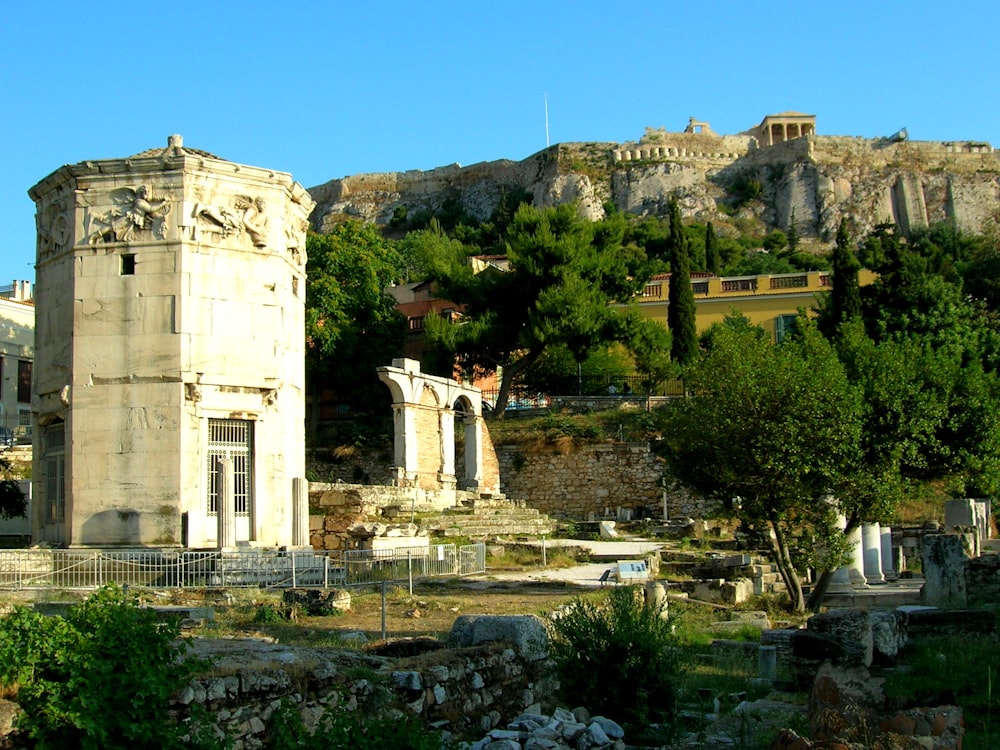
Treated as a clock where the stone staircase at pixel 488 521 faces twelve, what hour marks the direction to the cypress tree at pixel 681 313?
The cypress tree is roughly at 7 o'clock from the stone staircase.

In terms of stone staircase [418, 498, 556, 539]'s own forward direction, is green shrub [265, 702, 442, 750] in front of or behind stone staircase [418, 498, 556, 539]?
in front

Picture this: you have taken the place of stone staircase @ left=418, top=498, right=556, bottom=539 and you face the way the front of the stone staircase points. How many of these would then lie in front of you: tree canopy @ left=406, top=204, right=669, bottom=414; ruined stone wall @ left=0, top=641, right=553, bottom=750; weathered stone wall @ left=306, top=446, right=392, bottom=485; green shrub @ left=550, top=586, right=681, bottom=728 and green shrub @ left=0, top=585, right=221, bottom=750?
3

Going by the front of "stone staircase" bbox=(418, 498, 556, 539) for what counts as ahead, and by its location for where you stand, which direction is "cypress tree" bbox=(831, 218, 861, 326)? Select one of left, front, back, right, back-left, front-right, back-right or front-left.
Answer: back-left

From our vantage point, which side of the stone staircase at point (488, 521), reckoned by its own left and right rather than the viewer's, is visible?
front

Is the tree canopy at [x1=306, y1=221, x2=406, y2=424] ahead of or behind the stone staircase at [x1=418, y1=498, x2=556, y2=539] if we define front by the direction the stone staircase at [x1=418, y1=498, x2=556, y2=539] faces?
behind

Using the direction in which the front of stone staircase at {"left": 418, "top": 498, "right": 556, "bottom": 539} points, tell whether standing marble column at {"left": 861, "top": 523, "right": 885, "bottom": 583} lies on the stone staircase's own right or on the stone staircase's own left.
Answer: on the stone staircase's own left

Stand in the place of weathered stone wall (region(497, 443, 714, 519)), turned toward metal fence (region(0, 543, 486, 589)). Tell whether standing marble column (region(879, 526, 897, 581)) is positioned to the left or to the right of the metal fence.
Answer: left

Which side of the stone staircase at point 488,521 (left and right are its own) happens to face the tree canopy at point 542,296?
back

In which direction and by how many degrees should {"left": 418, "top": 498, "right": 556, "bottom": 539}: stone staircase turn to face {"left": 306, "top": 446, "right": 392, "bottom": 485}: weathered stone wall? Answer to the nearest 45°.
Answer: approximately 135° to its right

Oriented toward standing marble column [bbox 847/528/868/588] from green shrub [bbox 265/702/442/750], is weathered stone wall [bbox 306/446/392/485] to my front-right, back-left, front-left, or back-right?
front-left

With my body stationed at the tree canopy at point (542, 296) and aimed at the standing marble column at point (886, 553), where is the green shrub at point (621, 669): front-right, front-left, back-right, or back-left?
front-right

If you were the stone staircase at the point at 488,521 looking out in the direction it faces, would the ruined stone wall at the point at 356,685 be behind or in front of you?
in front

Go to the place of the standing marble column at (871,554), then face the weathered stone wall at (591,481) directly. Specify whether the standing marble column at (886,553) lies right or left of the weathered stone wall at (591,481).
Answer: right
